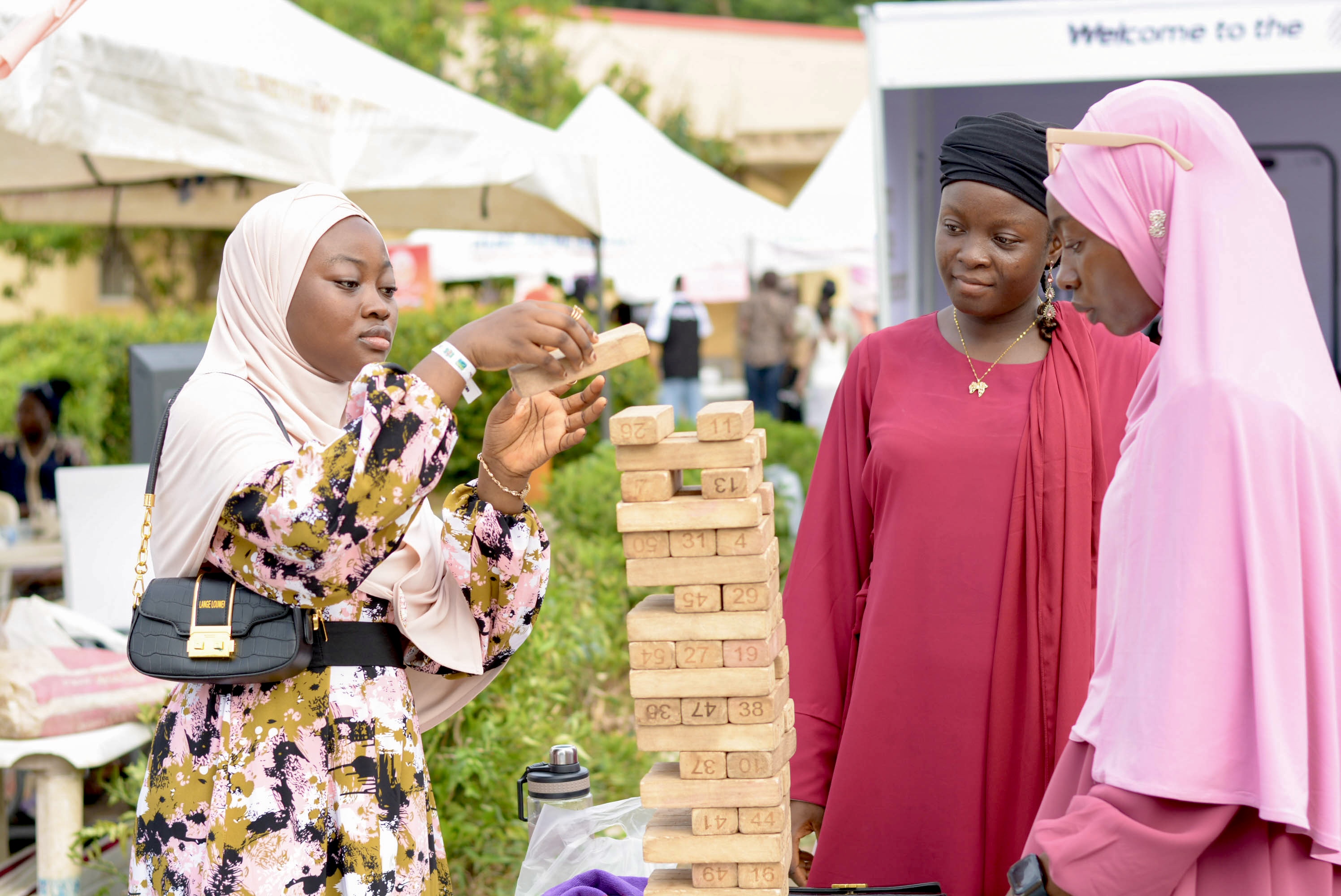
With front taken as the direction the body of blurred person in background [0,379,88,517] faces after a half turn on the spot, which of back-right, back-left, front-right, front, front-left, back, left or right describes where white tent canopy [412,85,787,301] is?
right

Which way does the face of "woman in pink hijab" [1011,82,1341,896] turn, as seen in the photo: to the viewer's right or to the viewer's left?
to the viewer's left

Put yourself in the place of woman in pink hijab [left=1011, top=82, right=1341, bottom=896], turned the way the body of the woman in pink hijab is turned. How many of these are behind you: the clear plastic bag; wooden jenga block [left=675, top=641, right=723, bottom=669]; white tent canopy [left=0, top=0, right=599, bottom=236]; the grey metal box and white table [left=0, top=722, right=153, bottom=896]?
0

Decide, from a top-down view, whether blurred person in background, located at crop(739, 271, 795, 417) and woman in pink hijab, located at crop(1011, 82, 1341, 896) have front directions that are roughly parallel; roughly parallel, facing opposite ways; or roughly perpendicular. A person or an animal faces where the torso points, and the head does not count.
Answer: roughly perpendicular

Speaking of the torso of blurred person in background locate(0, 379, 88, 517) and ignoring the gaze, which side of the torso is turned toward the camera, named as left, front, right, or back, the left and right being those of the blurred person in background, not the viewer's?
front

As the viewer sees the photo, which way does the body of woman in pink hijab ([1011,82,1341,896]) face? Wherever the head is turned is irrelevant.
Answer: to the viewer's left

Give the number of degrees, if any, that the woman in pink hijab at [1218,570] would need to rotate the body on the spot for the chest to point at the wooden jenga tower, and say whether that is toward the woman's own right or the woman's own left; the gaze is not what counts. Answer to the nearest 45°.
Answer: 0° — they already face it

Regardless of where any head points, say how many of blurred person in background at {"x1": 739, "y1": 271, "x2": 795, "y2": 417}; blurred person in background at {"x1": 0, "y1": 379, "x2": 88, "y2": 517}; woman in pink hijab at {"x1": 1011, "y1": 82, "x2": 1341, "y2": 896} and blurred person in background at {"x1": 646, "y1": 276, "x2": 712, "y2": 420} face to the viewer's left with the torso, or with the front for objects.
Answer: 1

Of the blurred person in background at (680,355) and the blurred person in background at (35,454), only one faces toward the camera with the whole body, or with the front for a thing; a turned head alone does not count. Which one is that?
the blurred person in background at (35,454)

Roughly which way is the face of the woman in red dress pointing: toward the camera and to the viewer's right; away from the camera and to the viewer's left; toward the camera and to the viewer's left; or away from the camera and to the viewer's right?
toward the camera and to the viewer's left
